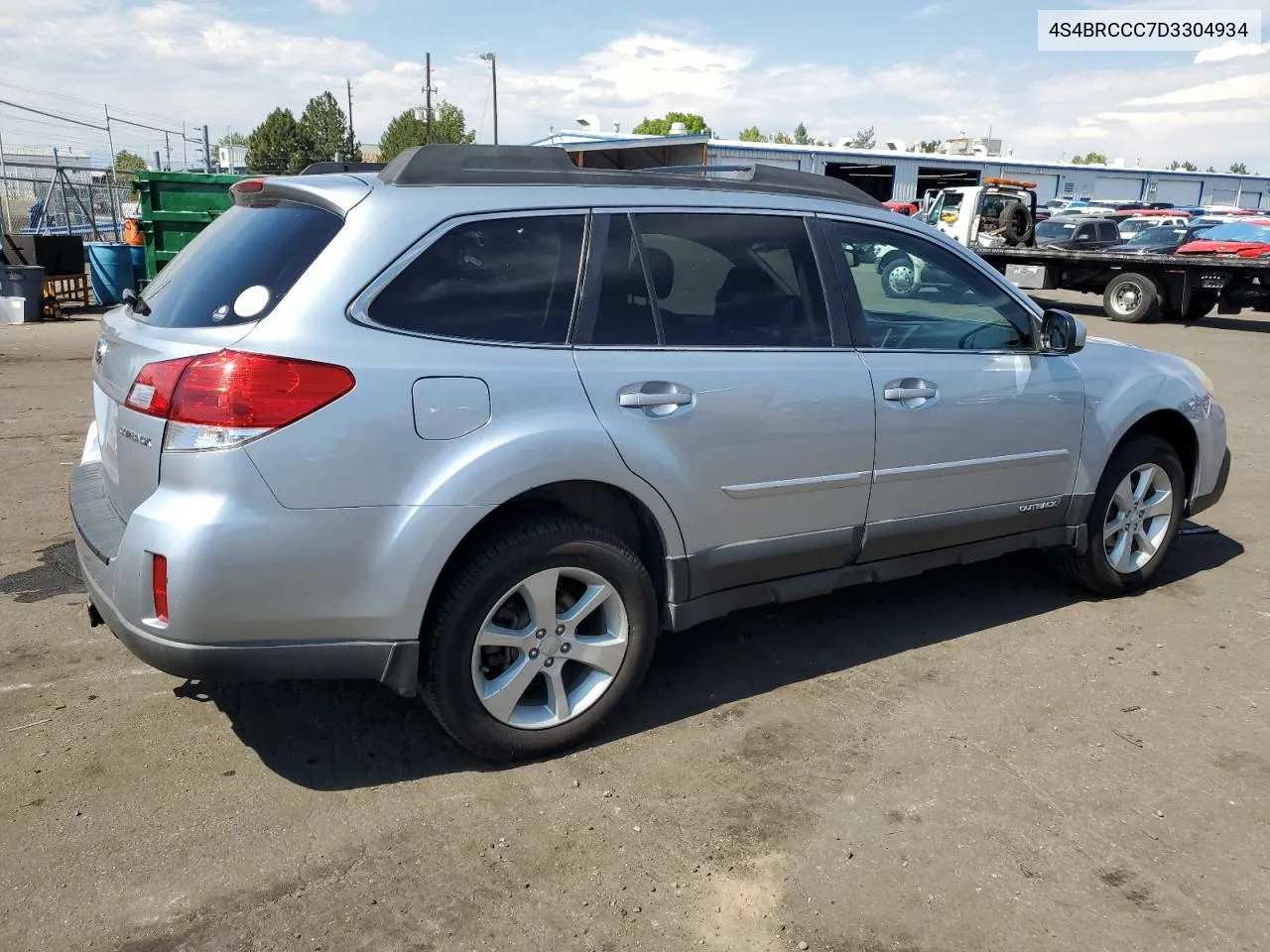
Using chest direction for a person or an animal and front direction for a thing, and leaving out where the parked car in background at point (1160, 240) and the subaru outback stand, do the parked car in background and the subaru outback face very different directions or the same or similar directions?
very different directions

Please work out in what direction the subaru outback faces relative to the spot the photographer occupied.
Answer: facing away from the viewer and to the right of the viewer

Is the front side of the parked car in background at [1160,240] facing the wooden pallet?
yes

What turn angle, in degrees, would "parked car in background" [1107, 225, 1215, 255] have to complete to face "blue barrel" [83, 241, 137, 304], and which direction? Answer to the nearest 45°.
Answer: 0° — it already faces it

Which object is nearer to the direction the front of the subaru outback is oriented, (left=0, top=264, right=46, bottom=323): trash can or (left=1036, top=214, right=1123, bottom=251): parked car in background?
the parked car in background

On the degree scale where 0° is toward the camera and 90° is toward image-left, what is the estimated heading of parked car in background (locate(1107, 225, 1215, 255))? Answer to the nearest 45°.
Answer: approximately 45°

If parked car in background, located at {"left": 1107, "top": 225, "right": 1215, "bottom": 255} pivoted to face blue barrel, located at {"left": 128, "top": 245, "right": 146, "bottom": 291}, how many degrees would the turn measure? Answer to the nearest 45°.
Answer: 0° — it already faces it

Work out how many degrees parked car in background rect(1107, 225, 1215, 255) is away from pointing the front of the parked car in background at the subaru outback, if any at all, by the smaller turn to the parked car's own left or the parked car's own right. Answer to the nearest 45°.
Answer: approximately 45° to the parked car's own left

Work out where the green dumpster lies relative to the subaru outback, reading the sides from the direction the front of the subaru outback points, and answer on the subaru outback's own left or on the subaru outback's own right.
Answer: on the subaru outback's own left
